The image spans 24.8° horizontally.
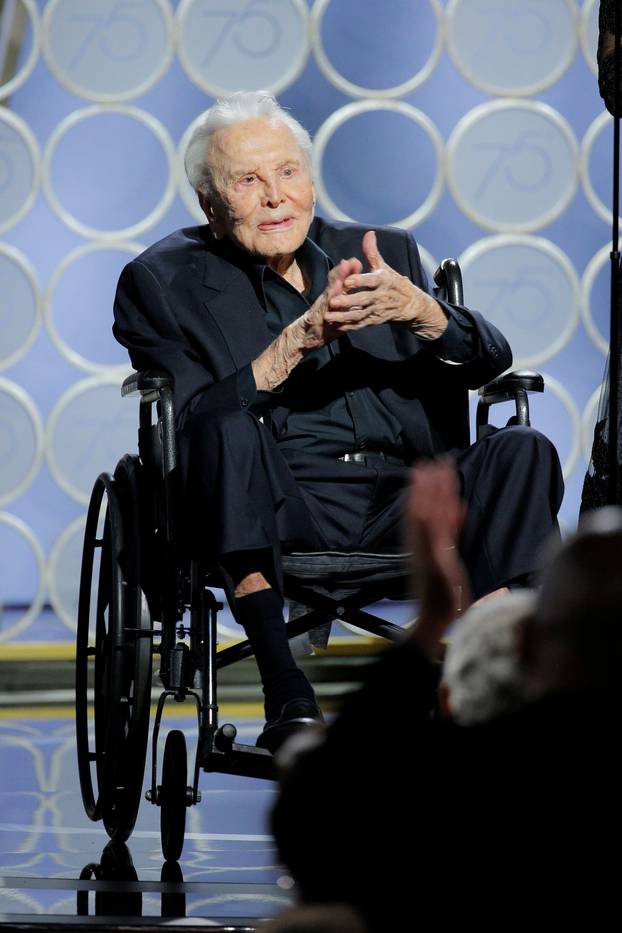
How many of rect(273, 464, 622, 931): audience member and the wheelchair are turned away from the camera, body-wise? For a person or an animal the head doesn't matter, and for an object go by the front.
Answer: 1

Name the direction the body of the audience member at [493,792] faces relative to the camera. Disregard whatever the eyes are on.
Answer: away from the camera

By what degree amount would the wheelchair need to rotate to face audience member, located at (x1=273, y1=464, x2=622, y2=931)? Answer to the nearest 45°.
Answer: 0° — it already faces them

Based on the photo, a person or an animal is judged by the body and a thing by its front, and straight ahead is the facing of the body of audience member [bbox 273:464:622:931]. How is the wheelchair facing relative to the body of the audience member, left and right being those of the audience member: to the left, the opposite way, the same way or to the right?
the opposite way

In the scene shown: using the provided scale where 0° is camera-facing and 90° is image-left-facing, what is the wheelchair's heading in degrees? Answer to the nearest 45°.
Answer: approximately 0°
